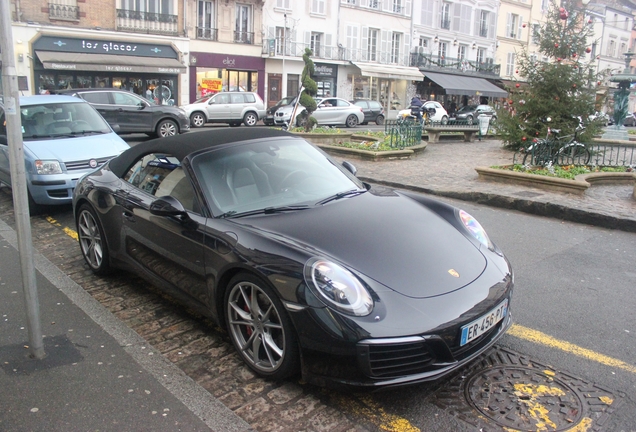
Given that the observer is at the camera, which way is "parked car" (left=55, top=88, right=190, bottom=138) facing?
facing to the right of the viewer

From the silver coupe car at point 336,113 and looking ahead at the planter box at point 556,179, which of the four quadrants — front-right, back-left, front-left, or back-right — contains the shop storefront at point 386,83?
back-left

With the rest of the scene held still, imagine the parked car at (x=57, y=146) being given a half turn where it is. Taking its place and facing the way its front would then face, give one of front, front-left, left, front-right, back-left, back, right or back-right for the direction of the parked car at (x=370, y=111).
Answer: right

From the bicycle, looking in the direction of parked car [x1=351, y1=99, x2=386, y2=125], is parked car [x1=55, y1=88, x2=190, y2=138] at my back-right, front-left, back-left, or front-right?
front-left

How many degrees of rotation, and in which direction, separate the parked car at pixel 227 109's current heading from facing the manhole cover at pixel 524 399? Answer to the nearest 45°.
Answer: approximately 90° to its left

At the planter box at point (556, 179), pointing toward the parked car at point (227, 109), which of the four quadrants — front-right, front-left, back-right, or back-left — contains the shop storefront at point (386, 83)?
front-right

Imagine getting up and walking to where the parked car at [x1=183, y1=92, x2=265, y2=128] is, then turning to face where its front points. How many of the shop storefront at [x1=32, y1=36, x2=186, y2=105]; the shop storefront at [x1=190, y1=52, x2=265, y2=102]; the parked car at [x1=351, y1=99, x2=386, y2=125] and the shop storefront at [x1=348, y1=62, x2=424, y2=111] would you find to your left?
0

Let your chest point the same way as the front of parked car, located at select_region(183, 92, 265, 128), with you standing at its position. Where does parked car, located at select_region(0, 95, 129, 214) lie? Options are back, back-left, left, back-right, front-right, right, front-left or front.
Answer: left

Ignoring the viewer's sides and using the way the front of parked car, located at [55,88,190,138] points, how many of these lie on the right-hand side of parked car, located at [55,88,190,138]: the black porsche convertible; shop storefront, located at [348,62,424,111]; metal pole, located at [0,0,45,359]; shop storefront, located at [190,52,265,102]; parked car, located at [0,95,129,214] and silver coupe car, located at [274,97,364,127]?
3

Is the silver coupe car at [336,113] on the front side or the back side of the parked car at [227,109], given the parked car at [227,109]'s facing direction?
on the back side

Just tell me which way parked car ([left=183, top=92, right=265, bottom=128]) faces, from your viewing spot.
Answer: facing to the left of the viewer

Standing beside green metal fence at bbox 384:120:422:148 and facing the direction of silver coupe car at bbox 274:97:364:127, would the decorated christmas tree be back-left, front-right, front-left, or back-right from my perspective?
back-right

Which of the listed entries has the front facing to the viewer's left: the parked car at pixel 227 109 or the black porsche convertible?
the parked car

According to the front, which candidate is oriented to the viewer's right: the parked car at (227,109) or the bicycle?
the bicycle

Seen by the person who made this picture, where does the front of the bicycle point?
facing to the right of the viewer

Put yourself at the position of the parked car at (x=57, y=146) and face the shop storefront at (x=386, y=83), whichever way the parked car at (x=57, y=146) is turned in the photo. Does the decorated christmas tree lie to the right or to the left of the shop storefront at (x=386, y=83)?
right

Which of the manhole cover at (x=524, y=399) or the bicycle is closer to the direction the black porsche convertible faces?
the manhole cover

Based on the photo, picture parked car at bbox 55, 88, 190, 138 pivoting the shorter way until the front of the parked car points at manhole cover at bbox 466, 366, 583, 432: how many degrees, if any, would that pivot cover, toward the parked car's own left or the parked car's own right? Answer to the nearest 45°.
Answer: approximately 90° to the parked car's own right
